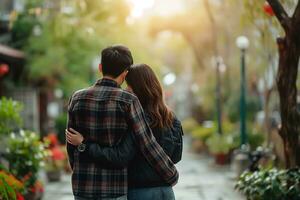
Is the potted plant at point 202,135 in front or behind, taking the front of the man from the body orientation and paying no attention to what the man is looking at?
in front

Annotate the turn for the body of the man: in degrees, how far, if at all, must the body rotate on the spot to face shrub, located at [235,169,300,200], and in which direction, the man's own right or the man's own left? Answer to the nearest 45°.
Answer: approximately 45° to the man's own right

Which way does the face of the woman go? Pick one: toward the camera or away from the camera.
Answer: away from the camera

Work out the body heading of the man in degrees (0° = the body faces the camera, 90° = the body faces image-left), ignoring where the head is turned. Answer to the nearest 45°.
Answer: approximately 180°

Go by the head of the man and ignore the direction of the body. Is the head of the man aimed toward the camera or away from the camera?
away from the camera

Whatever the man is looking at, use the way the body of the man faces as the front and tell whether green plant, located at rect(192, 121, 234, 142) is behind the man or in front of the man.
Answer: in front

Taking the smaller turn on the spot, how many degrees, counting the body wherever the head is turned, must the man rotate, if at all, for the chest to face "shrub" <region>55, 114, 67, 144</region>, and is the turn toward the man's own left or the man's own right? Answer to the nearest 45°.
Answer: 0° — they already face it
